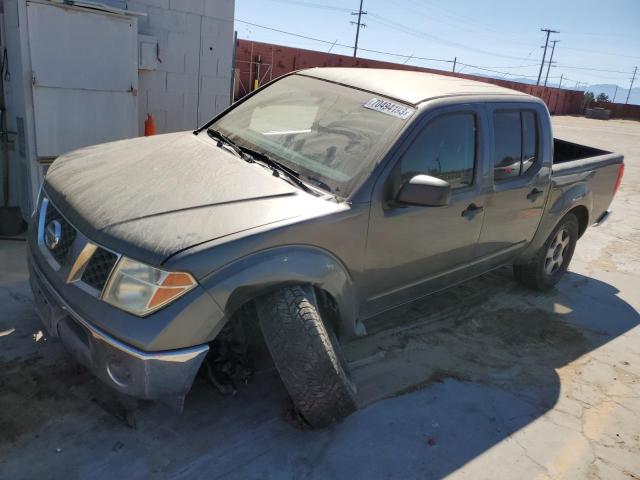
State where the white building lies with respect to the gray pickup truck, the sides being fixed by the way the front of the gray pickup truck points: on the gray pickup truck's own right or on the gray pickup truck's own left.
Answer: on the gray pickup truck's own right

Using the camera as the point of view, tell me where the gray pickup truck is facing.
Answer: facing the viewer and to the left of the viewer
